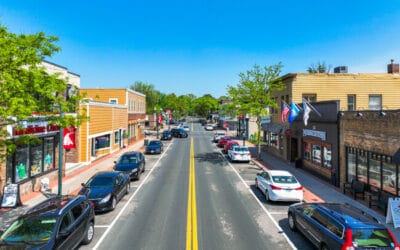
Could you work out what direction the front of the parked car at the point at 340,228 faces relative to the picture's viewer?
facing away from the viewer and to the left of the viewer

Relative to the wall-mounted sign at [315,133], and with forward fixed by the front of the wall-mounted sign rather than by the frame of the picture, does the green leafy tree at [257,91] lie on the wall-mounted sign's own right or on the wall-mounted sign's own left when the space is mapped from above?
on the wall-mounted sign's own right

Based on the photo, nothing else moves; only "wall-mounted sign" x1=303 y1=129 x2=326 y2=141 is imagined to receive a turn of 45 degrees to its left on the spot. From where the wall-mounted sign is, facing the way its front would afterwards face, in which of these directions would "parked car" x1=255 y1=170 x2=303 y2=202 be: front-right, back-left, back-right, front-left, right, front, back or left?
front

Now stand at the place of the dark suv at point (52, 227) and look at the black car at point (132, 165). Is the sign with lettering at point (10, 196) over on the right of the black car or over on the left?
left

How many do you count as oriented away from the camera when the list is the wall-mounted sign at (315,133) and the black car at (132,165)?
0

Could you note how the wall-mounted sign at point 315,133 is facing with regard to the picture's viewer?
facing the viewer and to the left of the viewer

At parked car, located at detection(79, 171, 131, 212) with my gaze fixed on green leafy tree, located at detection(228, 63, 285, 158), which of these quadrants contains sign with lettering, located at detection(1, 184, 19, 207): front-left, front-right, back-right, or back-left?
back-left

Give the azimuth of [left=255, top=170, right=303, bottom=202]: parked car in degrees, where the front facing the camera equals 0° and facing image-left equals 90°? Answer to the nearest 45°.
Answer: approximately 135°

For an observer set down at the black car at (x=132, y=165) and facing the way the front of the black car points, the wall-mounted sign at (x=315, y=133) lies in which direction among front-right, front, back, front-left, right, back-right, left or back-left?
back-left

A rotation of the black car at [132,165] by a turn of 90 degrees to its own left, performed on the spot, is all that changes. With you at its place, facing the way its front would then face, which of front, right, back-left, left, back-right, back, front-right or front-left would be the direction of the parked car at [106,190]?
front-right

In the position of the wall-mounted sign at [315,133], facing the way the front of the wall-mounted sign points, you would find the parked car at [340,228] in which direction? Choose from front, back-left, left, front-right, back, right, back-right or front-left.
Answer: front-left

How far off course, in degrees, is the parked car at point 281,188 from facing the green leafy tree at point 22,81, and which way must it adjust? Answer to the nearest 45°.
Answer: approximately 90° to its left

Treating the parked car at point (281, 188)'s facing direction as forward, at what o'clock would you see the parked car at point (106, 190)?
the parked car at point (106, 190) is roughly at 10 o'clock from the parked car at point (281, 188).

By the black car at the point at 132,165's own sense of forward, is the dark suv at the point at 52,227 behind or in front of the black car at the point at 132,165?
in front
